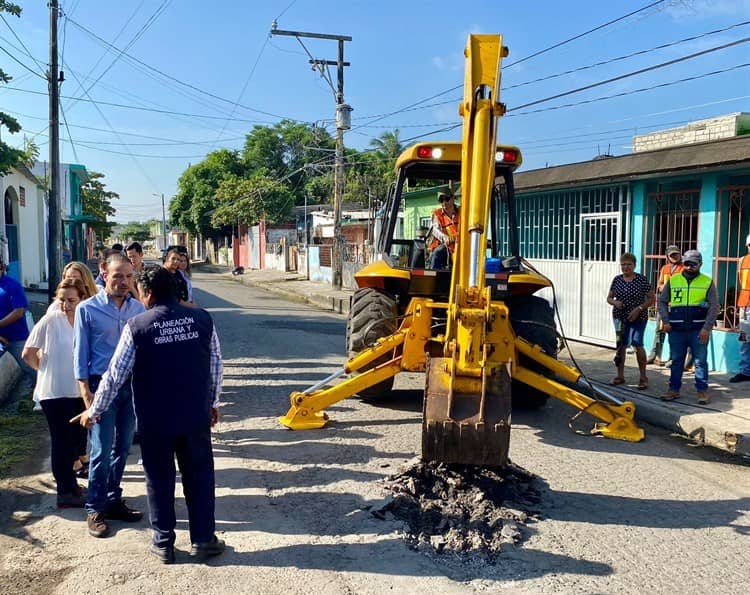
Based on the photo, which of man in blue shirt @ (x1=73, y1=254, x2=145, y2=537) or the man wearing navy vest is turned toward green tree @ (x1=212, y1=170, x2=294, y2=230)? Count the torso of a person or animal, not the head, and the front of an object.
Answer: the man wearing navy vest

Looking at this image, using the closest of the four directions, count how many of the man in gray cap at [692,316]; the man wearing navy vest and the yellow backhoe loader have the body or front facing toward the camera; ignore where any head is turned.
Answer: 1

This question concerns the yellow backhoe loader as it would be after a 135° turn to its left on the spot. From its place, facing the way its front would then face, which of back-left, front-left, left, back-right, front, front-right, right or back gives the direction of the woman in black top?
back

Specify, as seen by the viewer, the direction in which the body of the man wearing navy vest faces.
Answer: away from the camera

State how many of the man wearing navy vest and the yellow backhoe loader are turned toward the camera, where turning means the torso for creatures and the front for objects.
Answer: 0

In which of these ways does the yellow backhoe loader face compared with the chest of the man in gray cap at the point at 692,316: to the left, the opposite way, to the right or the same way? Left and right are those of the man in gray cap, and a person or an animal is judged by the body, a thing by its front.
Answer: the opposite way

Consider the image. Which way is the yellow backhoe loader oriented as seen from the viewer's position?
away from the camera

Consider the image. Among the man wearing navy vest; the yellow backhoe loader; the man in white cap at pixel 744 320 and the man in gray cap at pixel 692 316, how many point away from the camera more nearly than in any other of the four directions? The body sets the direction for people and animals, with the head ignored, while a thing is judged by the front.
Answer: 2

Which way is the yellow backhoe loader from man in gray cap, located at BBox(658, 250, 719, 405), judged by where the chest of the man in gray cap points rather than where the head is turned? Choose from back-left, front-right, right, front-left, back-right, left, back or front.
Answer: front-right

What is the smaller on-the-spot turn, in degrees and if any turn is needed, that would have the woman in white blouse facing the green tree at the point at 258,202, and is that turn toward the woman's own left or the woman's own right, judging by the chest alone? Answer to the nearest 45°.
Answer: approximately 135° to the woman's own left

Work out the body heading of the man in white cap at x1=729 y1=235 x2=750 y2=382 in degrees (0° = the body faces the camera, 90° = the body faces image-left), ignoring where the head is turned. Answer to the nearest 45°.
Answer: approximately 45°

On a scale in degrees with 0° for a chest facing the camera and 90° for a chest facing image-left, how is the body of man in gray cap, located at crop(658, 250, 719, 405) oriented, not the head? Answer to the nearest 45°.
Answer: approximately 0°

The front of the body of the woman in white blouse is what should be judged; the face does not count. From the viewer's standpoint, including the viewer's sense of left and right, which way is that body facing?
facing the viewer and to the right of the viewer

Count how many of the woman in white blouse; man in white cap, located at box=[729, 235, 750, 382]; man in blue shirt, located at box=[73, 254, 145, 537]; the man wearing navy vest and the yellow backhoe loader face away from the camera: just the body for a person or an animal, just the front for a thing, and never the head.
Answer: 2
